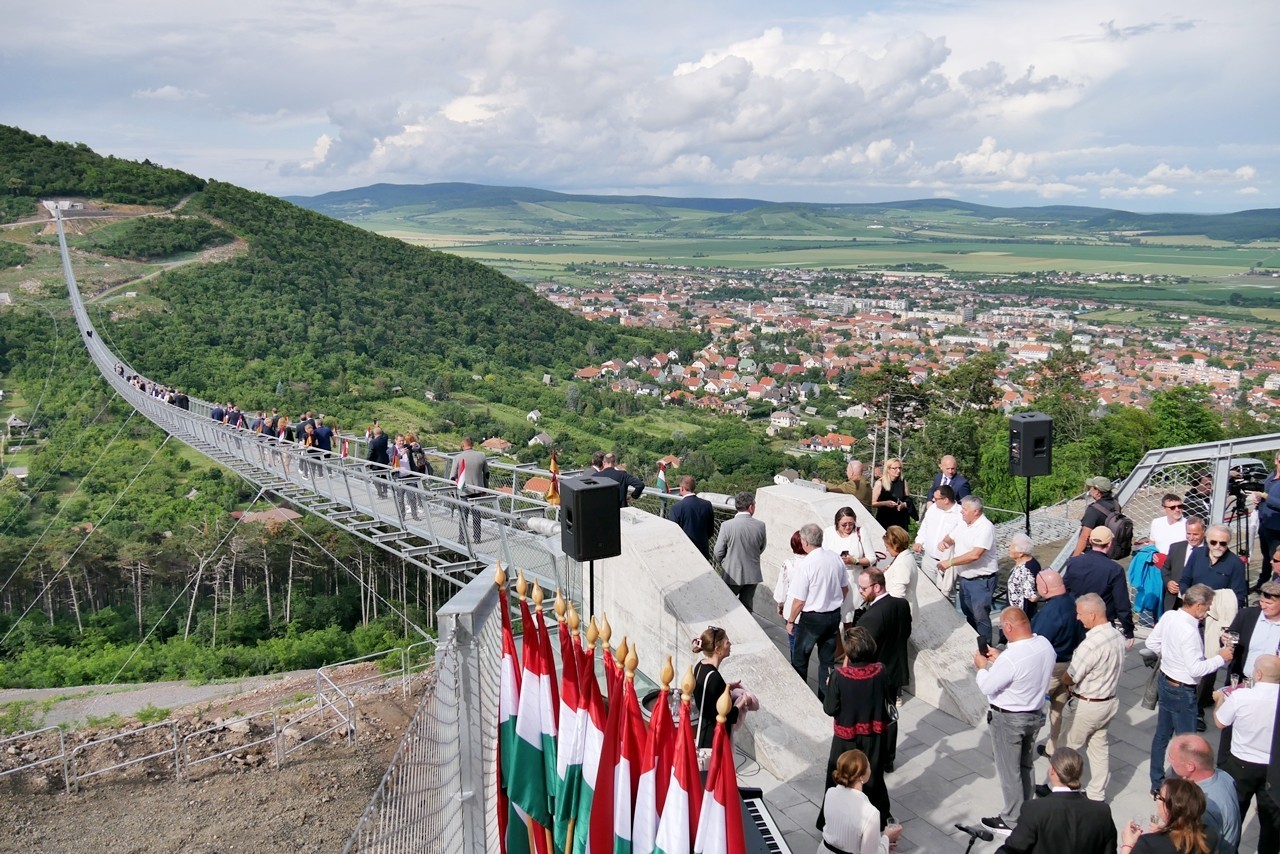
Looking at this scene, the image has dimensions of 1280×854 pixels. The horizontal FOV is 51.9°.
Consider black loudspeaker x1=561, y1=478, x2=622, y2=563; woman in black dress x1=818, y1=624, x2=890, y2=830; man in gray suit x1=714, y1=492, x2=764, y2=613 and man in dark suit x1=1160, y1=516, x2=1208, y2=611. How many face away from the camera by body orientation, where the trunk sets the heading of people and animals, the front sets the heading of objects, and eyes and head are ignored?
2

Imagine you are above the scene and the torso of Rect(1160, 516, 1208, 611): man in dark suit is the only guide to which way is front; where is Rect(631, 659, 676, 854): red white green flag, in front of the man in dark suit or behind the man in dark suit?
in front

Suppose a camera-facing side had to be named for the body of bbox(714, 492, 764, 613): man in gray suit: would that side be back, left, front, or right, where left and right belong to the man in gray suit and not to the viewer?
back

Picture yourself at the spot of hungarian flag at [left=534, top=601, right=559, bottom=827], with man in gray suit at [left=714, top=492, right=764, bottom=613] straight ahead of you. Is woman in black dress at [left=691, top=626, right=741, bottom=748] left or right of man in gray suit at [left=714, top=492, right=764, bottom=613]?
right

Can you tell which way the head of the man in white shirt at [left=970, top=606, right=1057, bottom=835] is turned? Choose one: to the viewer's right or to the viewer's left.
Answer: to the viewer's left

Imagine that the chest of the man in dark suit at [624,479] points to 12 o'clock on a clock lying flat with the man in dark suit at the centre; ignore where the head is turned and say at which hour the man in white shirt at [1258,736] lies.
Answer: The man in white shirt is roughly at 5 o'clock from the man in dark suit.

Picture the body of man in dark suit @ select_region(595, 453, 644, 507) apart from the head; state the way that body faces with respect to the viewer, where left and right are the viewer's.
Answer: facing away from the viewer

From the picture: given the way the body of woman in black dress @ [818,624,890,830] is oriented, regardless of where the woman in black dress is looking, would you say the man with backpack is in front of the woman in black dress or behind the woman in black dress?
in front

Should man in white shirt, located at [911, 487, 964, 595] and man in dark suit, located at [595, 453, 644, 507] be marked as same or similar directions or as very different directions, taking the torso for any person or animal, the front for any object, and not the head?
very different directions

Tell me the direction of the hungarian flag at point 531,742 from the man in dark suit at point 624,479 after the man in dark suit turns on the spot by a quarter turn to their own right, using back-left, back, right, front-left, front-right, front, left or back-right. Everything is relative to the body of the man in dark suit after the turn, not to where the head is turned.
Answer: right
